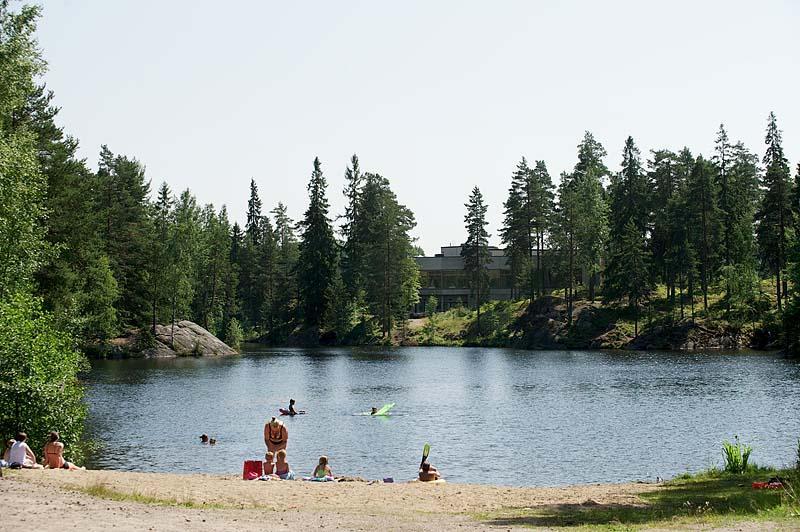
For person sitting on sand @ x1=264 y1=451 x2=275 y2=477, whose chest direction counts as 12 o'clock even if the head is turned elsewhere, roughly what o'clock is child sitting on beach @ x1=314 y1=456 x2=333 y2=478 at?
The child sitting on beach is roughly at 4 o'clock from the person sitting on sand.

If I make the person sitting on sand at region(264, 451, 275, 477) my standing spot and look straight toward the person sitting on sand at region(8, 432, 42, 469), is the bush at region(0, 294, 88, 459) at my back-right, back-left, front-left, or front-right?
front-right

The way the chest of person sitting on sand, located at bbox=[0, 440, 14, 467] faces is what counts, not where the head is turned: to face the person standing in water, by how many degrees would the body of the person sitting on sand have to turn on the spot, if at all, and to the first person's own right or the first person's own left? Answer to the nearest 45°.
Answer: approximately 90° to the first person's own right

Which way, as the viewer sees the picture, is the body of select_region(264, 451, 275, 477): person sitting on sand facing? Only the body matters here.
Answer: away from the camera

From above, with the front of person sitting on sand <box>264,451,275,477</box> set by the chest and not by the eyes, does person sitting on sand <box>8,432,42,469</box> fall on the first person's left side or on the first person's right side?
on the first person's left side

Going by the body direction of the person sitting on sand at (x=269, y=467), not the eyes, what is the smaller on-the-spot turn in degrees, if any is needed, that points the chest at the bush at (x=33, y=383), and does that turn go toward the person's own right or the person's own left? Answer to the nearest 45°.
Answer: approximately 90° to the person's own left

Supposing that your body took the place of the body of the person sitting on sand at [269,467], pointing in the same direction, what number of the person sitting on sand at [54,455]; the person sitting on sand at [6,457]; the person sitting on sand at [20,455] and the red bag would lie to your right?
0
